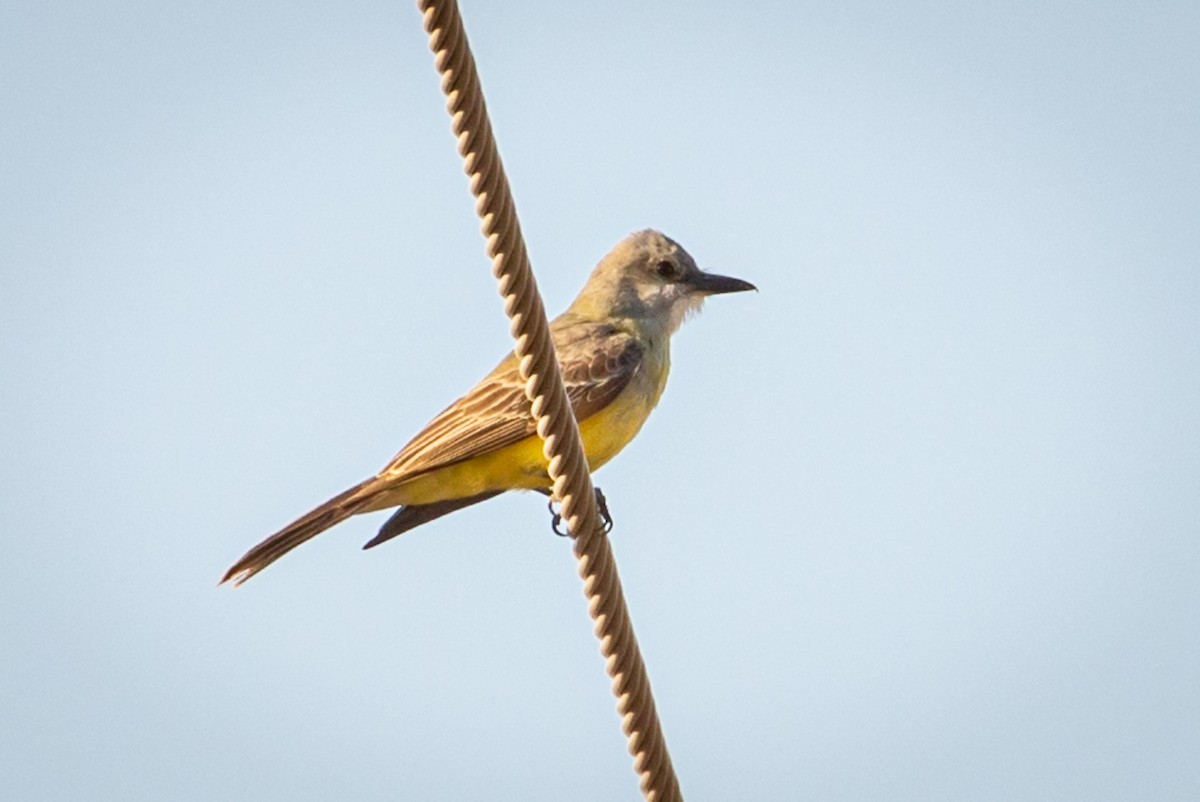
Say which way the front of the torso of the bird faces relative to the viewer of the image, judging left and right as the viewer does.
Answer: facing to the right of the viewer
